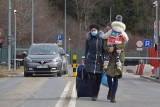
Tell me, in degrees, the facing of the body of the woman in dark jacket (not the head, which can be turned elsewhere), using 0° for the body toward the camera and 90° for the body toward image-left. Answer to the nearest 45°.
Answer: approximately 0°

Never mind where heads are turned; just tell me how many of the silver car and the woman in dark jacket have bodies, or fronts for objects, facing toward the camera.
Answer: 2

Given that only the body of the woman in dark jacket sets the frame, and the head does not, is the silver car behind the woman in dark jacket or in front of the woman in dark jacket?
behind

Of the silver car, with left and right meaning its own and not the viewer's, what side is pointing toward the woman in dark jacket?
front
